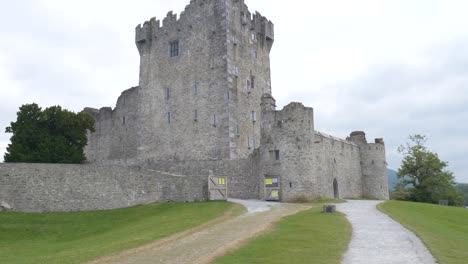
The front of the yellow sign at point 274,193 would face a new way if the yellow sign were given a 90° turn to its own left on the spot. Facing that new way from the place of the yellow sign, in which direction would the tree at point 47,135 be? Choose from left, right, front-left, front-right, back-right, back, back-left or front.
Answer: back

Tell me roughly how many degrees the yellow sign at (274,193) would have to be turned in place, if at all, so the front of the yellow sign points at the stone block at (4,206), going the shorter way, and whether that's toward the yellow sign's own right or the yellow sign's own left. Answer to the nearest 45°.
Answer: approximately 45° to the yellow sign's own right

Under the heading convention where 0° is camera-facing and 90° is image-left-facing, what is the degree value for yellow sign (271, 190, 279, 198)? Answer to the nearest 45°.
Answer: approximately 0°
